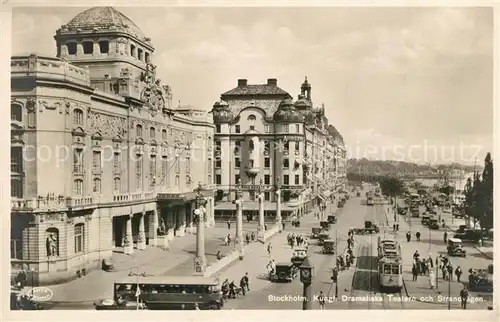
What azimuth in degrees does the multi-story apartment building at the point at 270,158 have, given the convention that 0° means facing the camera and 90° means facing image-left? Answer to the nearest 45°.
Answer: approximately 0°

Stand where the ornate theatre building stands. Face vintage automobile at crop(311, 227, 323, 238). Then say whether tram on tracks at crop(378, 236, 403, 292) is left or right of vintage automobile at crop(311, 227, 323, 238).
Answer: right

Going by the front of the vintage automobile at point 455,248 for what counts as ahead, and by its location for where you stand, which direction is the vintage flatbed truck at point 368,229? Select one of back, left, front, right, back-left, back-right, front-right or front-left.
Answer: back

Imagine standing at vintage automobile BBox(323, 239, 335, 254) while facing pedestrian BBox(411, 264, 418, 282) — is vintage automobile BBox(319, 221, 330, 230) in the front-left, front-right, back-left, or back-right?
back-left

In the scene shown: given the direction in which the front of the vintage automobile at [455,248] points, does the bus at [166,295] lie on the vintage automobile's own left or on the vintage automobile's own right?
on the vintage automobile's own right

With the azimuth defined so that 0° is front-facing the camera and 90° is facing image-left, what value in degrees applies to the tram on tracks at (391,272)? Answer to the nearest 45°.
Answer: approximately 0°
